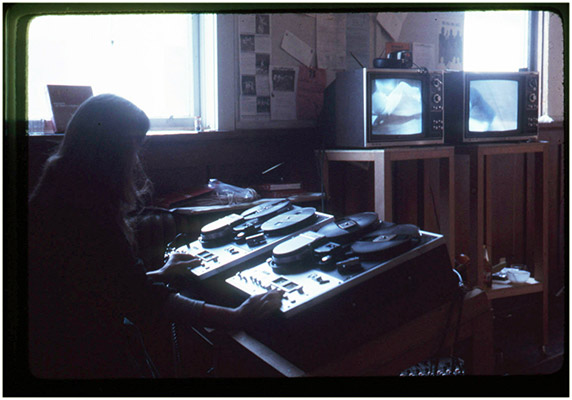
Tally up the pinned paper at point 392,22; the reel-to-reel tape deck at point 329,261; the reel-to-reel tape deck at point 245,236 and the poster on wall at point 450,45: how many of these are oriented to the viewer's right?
0

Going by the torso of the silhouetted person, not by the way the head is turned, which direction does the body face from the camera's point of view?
to the viewer's right

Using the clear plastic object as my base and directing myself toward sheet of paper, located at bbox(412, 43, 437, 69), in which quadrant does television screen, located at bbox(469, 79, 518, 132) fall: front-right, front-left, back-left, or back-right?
front-right

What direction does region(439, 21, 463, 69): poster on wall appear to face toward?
toward the camera

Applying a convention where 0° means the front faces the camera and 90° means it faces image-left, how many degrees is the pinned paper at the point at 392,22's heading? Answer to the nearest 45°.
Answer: approximately 0°

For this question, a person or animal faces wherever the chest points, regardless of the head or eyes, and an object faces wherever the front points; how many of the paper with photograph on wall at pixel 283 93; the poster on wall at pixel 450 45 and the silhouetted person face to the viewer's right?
1

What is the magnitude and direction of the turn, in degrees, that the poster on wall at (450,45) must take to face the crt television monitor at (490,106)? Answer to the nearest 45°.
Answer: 0° — it already faces it
